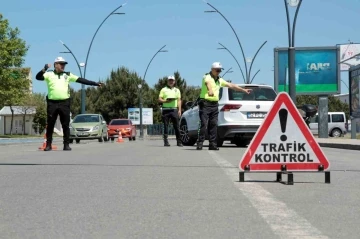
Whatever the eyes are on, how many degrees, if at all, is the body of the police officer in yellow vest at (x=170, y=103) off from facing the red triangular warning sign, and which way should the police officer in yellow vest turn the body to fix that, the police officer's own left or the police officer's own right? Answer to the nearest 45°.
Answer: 0° — they already face it

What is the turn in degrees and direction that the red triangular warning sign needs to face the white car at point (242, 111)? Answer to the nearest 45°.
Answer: approximately 180°

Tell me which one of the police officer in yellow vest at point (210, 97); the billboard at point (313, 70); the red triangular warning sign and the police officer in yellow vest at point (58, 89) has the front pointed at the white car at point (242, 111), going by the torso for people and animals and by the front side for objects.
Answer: the billboard

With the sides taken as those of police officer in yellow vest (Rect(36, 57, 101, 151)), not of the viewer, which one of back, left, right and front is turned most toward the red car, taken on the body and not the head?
back

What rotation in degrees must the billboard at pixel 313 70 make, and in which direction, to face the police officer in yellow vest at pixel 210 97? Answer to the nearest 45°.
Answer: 0° — it already faces them

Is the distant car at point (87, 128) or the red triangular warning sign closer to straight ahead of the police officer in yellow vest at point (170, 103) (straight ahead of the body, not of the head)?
the red triangular warning sign

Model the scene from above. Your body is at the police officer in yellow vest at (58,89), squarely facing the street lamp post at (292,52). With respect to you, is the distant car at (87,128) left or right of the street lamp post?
left
